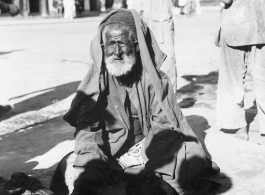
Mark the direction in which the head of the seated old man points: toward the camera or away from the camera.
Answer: toward the camera

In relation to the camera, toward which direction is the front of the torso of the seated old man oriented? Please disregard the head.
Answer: toward the camera
